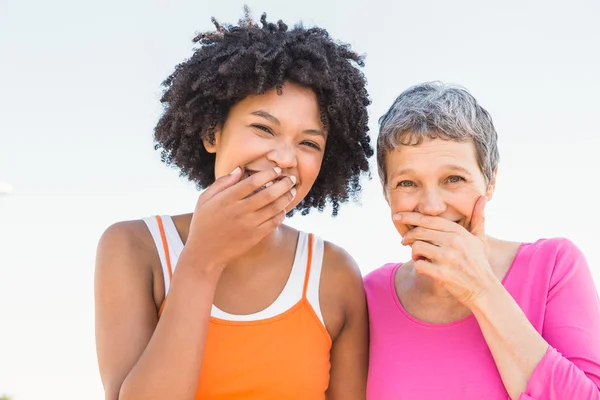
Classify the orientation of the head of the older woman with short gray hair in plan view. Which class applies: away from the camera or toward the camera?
toward the camera

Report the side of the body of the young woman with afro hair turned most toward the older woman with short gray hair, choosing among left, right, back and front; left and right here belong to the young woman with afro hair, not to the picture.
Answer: left

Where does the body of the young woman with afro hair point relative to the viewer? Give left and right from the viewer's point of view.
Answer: facing the viewer
